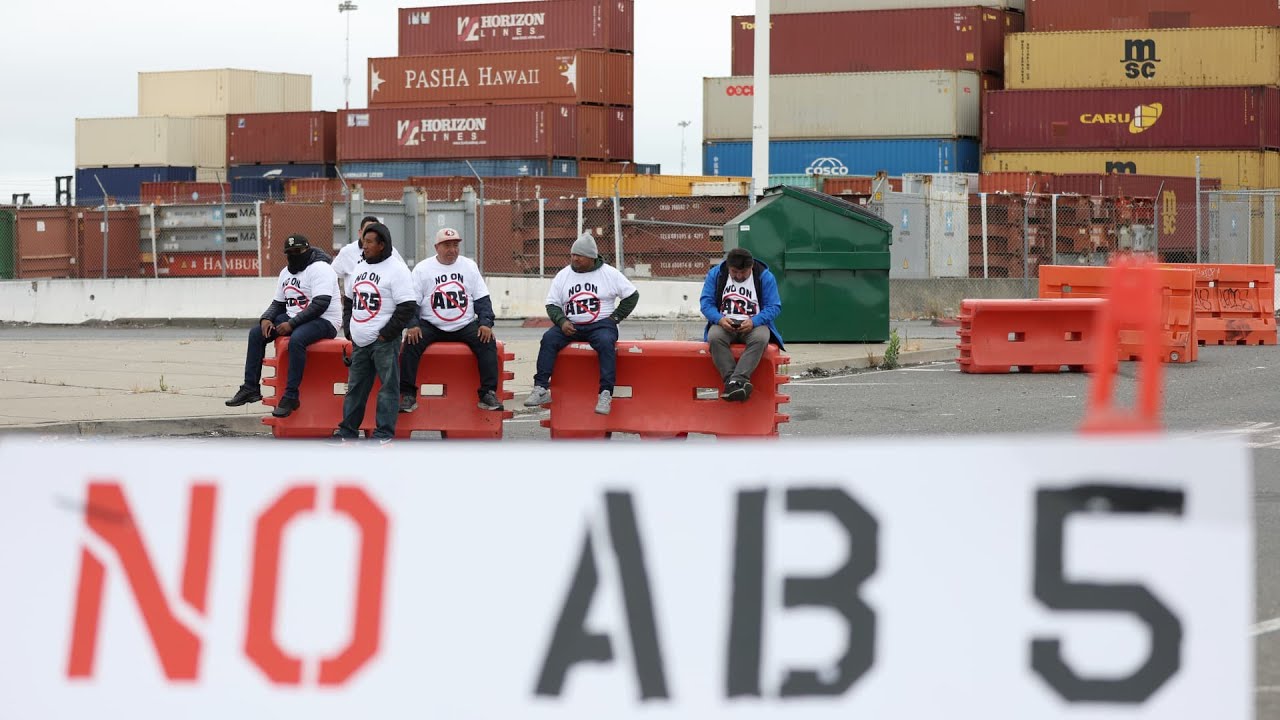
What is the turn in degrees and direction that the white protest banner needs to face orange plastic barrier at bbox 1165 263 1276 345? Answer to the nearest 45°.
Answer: approximately 180°

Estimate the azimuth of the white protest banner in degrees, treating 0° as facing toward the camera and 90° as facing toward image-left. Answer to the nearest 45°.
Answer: approximately 0°

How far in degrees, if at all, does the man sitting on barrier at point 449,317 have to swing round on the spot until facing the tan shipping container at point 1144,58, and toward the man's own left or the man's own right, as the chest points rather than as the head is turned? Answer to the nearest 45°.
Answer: approximately 135° to the man's own left

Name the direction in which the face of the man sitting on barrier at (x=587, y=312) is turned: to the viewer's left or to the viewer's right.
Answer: to the viewer's left

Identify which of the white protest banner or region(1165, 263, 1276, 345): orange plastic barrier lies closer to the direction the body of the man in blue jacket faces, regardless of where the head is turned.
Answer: the white protest banner

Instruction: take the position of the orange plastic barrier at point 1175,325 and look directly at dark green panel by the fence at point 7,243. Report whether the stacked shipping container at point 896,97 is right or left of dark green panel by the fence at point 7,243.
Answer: right

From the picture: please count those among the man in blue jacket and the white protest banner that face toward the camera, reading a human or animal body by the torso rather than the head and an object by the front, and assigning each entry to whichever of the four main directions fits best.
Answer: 2

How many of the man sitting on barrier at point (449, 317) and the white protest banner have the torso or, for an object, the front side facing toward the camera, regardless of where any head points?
2

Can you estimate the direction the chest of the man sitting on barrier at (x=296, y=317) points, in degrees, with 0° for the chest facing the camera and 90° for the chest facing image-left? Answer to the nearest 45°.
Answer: approximately 45°

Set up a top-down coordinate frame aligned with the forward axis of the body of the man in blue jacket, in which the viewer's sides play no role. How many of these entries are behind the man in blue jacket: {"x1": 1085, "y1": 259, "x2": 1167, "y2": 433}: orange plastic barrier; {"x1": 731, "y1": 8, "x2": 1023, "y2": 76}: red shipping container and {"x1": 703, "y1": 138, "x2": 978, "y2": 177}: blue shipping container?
2

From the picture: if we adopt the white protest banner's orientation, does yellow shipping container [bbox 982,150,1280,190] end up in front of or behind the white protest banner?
behind

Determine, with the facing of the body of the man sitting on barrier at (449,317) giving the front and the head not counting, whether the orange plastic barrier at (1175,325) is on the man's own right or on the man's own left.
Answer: on the man's own left

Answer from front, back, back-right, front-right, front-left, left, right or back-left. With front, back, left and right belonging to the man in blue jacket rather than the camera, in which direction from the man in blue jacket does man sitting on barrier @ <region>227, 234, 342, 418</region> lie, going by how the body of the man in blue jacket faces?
right

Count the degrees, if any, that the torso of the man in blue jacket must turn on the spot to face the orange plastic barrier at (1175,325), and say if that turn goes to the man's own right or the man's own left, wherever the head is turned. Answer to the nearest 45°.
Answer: approximately 135° to the man's own left
